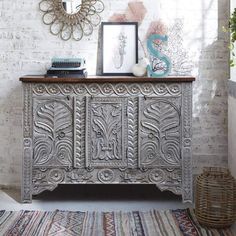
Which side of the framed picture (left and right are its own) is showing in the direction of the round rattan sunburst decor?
right

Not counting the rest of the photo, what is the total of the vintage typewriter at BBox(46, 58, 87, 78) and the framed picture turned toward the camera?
2

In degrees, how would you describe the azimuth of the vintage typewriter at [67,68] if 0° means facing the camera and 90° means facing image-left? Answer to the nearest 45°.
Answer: approximately 0°

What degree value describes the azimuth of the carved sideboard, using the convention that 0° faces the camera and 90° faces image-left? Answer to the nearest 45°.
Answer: approximately 0°

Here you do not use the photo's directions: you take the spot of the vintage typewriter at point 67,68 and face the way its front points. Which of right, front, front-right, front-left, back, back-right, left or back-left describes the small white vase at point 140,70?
left

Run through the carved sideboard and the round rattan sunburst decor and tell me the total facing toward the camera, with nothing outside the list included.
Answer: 2
